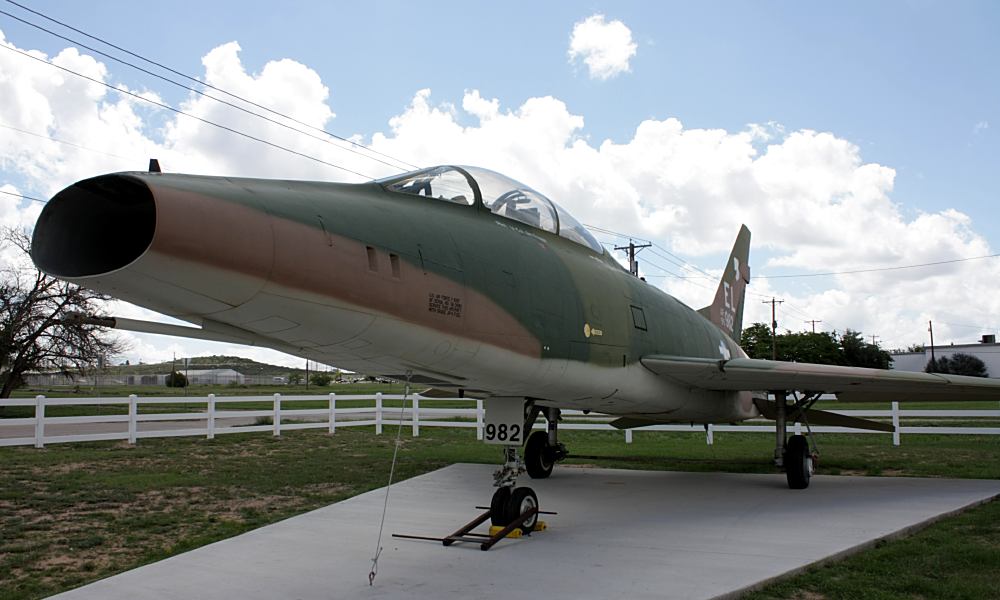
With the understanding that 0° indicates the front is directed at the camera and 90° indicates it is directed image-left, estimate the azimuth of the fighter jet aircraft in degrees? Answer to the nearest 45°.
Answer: approximately 45°
